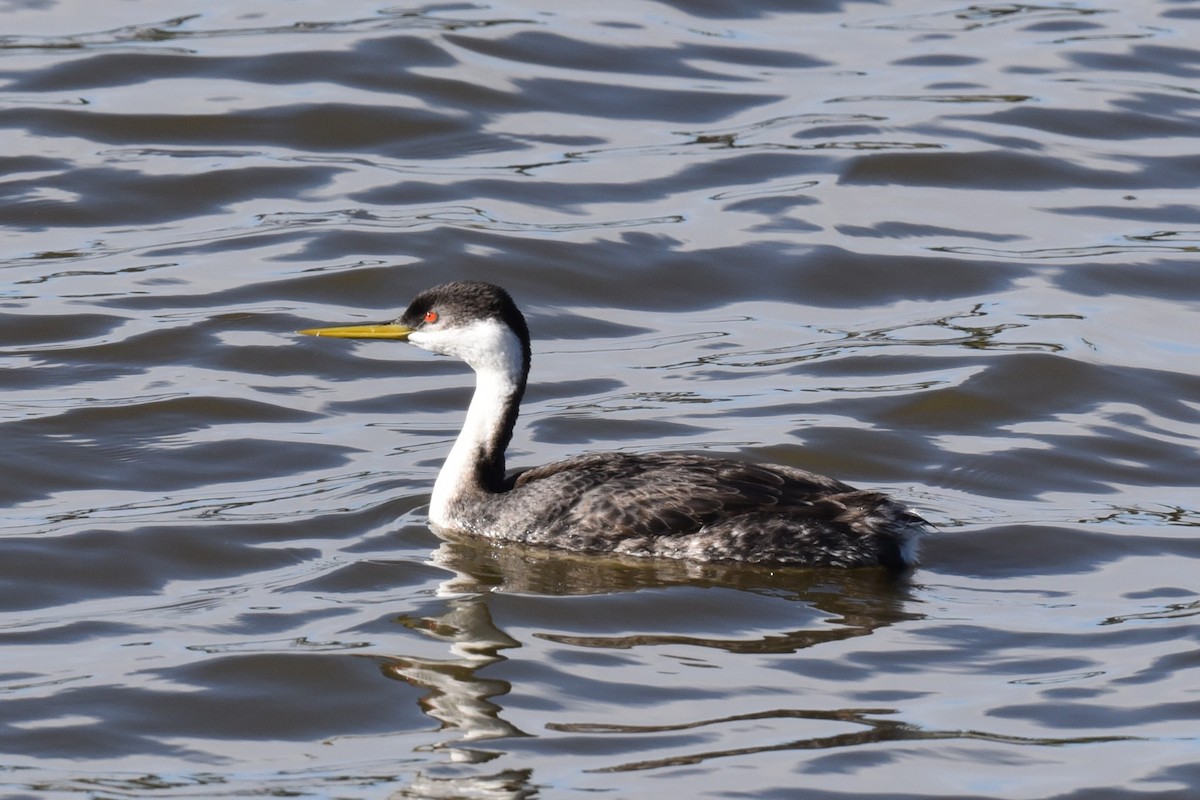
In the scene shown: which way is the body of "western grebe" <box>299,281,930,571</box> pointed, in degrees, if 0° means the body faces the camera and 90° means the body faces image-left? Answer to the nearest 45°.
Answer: approximately 90°
